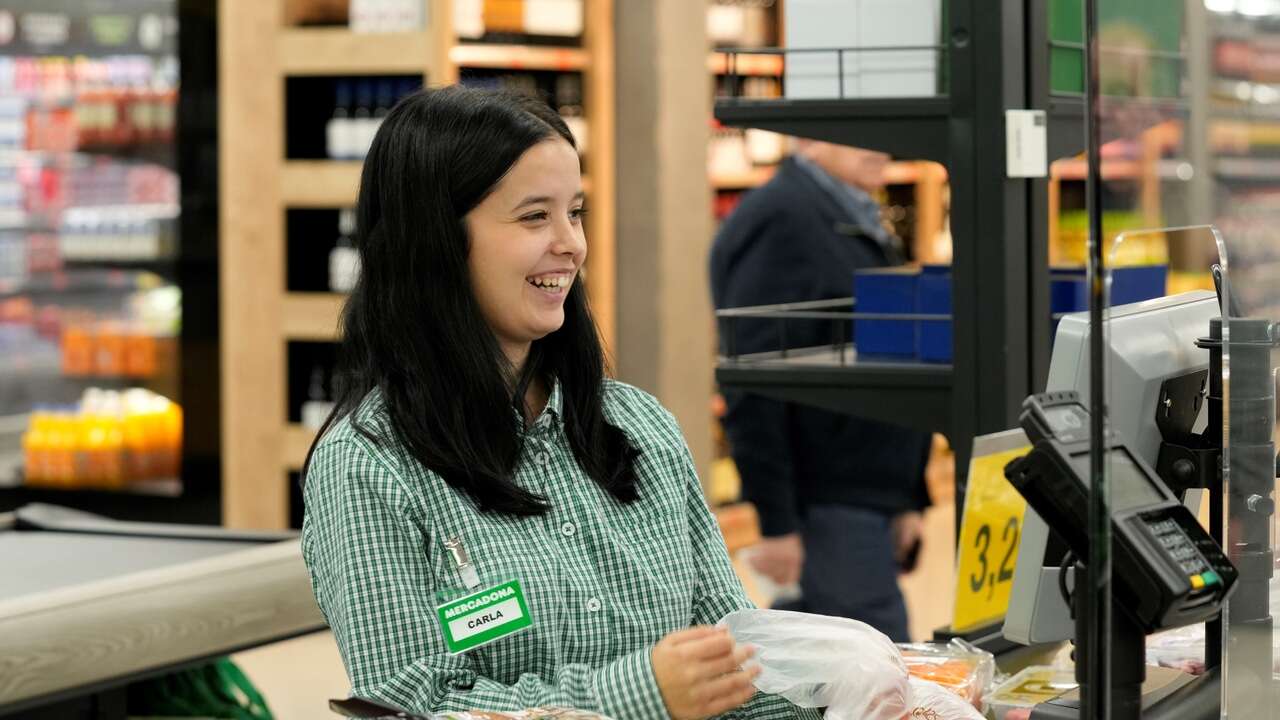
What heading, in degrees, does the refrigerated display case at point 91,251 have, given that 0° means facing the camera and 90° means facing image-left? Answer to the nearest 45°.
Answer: approximately 0°

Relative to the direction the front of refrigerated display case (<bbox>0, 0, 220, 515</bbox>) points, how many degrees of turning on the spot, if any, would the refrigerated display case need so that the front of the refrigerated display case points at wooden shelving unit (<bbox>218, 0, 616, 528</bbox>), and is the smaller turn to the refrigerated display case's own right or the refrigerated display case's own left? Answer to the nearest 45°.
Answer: approximately 45° to the refrigerated display case's own left

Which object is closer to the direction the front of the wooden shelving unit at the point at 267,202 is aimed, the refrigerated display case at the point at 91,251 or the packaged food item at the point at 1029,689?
the packaged food item

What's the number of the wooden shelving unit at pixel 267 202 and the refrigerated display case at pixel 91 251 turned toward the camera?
2

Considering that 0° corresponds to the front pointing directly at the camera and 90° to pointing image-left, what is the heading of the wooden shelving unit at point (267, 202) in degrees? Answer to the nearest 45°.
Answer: approximately 0°

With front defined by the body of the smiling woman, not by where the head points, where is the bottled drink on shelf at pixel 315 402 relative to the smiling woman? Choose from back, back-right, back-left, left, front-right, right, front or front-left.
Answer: back-left

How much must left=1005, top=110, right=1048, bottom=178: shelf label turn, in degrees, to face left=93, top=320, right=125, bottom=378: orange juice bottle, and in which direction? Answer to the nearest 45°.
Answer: approximately 135° to its right

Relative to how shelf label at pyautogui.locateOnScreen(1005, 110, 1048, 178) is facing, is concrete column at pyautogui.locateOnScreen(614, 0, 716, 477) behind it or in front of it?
behind
